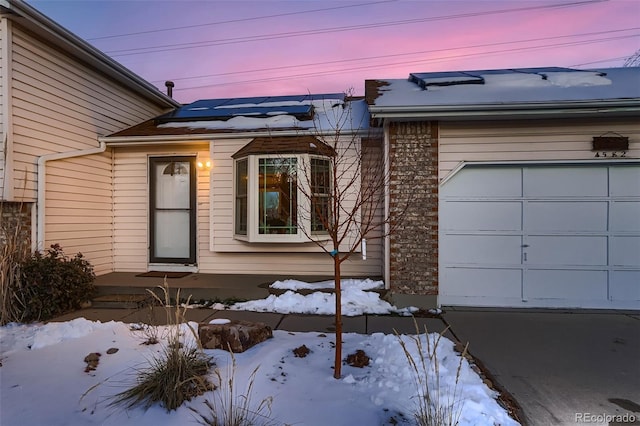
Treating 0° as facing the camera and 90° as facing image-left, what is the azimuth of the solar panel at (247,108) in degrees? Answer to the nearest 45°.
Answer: approximately 0°

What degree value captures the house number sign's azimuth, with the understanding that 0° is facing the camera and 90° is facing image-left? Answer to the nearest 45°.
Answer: approximately 0°

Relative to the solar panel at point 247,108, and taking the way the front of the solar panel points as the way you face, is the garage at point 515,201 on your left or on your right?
on your left

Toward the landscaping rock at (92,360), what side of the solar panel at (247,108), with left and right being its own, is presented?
front

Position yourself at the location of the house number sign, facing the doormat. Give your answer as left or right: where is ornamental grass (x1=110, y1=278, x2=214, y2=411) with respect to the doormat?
left

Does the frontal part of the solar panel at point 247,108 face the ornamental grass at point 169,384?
yes

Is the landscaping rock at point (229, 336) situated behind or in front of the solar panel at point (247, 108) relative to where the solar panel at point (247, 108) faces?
in front

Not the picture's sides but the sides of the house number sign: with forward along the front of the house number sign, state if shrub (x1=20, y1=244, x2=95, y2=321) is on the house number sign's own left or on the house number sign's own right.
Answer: on the house number sign's own right

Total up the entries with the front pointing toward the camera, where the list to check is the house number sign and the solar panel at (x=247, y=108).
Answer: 2

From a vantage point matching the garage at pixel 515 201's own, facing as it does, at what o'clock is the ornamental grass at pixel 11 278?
The ornamental grass is roughly at 2 o'clock from the garage.

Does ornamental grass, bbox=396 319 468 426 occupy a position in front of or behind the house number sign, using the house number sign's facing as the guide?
in front

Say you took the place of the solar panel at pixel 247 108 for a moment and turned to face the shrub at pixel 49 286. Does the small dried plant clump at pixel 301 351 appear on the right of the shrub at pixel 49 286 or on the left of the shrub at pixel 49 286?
left
